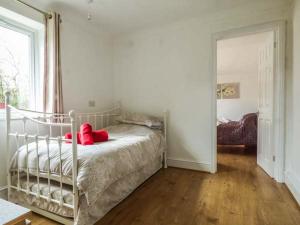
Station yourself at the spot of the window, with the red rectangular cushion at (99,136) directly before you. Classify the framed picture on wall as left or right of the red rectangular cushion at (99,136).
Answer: left

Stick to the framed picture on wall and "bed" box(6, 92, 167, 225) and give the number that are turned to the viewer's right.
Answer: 0

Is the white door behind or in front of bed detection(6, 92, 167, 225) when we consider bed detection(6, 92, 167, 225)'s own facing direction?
behind

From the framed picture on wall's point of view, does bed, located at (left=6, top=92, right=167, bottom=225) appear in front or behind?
in front

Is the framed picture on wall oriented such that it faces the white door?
yes

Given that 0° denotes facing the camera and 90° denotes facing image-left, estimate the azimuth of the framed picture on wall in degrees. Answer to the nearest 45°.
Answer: approximately 0°

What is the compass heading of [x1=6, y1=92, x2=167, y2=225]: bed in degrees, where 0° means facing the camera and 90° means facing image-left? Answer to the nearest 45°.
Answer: approximately 45°

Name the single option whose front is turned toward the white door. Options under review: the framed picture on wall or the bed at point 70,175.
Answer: the framed picture on wall
